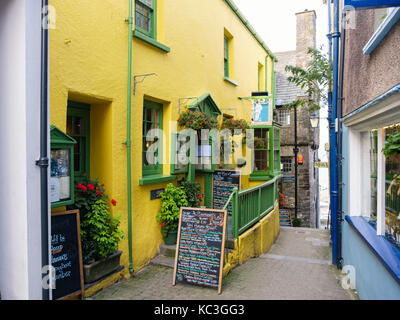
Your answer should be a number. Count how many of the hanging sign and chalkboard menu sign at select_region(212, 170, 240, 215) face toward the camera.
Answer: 2

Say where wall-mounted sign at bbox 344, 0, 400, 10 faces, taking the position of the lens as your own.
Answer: facing the viewer and to the left of the viewer

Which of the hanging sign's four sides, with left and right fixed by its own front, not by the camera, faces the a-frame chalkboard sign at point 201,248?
front

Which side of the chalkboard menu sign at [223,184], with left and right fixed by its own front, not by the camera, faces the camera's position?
front

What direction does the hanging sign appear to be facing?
toward the camera

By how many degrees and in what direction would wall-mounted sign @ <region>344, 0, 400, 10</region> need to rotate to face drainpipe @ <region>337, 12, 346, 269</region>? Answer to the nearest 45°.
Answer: approximately 135° to its right

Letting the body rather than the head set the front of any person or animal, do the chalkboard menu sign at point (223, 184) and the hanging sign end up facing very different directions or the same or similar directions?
same or similar directions

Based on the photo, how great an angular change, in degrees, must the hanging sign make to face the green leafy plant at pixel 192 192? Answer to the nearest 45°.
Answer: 0° — it already faces it

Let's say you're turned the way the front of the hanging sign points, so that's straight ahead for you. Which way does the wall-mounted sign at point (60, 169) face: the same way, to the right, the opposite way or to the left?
to the left

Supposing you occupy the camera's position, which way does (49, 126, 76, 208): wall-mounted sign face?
facing the viewer and to the right of the viewer

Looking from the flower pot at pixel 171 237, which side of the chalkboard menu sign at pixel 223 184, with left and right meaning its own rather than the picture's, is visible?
front

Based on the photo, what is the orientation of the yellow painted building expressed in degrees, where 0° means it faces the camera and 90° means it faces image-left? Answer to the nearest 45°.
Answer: approximately 315°
